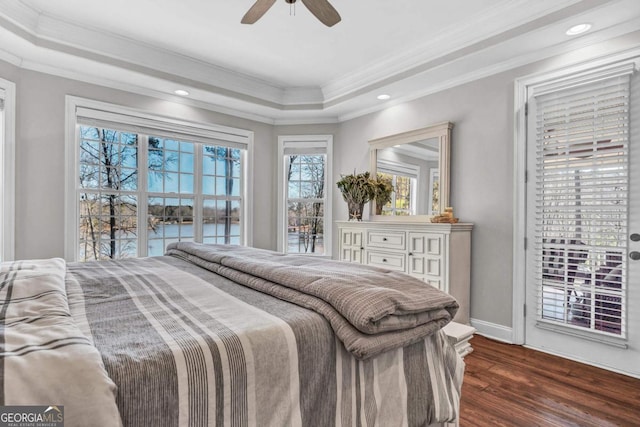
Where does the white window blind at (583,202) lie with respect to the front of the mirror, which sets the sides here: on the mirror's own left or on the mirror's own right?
on the mirror's own left

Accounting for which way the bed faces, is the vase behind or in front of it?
in front

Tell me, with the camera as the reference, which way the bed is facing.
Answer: facing away from the viewer and to the right of the viewer

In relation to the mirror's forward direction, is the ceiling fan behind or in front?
in front

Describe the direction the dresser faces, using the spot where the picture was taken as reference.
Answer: facing the viewer and to the left of the viewer

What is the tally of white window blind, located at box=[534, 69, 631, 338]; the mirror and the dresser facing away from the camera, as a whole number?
0

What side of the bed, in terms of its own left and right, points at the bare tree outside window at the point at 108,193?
left

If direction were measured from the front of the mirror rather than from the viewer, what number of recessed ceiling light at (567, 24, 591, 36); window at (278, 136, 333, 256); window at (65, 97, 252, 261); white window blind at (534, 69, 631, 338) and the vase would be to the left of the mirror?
2

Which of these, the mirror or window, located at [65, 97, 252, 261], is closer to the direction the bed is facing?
the mirror

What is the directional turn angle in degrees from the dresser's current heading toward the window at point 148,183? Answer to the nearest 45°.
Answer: approximately 45° to its right
